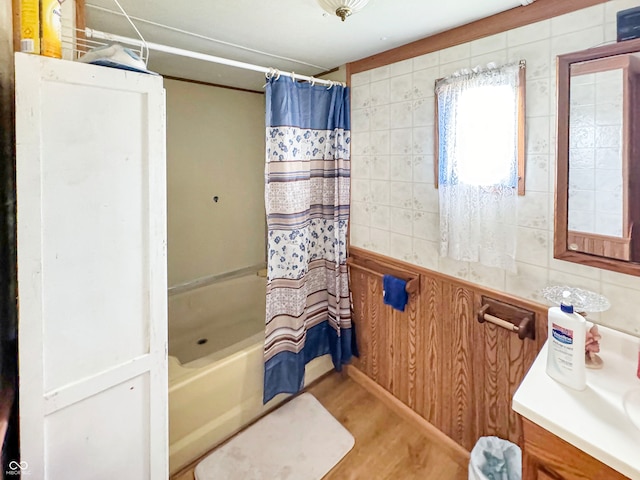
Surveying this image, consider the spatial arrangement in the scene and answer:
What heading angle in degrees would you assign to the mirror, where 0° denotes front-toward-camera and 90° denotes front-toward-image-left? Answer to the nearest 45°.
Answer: approximately 45°

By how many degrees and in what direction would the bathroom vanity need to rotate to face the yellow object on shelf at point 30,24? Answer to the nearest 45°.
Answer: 0° — it already faces it

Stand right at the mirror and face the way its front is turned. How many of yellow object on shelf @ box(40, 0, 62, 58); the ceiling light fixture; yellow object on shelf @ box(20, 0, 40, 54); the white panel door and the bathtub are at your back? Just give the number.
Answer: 0

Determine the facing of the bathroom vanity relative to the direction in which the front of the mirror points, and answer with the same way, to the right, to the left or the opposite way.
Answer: the same way

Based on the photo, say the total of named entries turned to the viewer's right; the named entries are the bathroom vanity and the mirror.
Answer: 0

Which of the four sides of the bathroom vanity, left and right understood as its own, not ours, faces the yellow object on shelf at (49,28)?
front

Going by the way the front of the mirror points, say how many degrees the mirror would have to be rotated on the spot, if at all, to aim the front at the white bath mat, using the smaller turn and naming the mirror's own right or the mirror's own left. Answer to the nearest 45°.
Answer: approximately 45° to the mirror's own right

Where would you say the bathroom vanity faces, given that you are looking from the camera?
facing the viewer and to the left of the viewer

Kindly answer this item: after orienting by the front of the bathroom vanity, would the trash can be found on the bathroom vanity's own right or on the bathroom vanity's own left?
on the bathroom vanity's own right

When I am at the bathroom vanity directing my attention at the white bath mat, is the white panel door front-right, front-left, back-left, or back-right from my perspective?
front-left
